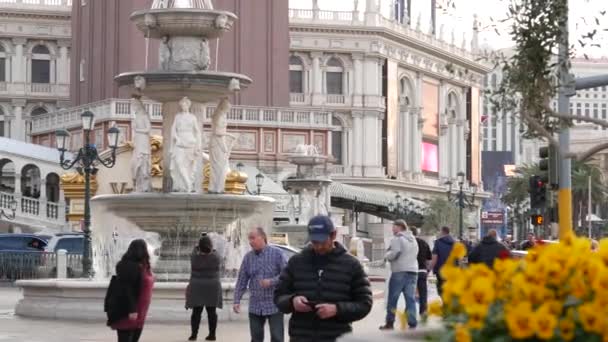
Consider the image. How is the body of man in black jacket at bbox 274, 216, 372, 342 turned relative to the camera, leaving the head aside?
toward the camera

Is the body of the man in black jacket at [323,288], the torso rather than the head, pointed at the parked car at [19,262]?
no

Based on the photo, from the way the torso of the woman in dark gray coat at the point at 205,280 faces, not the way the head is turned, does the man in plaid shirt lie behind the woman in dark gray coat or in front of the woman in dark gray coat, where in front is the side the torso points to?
behind

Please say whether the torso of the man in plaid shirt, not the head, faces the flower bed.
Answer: no

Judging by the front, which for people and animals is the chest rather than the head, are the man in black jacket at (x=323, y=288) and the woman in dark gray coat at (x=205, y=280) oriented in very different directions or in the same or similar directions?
very different directions

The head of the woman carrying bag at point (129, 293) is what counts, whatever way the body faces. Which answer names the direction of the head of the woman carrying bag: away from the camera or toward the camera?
away from the camera

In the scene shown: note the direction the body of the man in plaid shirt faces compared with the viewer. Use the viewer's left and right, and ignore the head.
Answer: facing the viewer and to the left of the viewer

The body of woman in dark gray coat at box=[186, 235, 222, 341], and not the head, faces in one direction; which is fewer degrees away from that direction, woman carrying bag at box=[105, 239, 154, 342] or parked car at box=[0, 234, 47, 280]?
the parked car

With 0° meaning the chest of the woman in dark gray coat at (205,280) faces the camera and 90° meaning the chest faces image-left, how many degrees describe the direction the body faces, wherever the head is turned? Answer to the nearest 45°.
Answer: approximately 180°

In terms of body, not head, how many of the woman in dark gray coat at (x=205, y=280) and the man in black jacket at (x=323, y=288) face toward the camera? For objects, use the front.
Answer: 1

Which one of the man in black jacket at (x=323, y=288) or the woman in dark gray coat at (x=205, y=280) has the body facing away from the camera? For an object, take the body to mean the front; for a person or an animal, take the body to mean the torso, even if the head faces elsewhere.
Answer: the woman in dark gray coat

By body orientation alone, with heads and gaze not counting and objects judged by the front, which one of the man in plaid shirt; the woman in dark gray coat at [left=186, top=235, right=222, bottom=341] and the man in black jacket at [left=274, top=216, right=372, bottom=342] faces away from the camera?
the woman in dark gray coat

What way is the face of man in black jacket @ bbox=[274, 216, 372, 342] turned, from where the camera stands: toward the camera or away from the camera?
toward the camera

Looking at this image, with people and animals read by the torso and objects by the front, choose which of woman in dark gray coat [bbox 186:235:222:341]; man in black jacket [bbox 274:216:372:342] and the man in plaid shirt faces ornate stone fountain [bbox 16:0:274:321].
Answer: the woman in dark gray coat

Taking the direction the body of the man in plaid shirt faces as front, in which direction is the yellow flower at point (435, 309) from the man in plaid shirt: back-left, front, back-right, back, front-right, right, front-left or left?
front-left

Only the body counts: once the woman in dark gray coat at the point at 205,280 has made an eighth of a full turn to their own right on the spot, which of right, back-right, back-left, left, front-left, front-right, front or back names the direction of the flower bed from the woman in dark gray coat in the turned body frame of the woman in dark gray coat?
back-right

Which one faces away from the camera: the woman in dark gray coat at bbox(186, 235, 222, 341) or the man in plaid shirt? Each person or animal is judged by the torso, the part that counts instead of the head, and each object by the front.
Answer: the woman in dark gray coat

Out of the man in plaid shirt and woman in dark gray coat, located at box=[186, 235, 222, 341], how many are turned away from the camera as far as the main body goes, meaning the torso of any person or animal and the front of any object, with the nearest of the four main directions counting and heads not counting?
1
